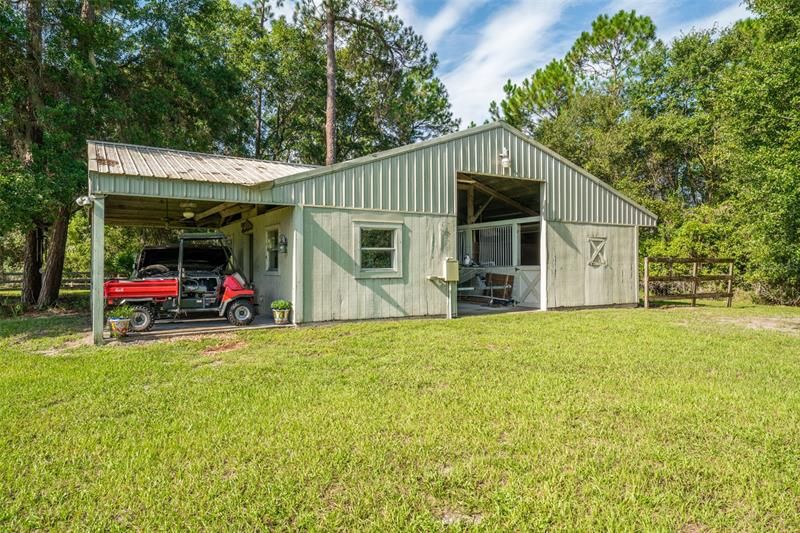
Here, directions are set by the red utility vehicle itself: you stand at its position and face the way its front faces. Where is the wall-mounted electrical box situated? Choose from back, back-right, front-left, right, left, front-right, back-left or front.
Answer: front

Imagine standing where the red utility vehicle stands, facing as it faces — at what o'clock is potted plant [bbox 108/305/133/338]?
The potted plant is roughly at 4 o'clock from the red utility vehicle.

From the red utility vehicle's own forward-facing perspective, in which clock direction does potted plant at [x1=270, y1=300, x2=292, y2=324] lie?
The potted plant is roughly at 1 o'clock from the red utility vehicle.

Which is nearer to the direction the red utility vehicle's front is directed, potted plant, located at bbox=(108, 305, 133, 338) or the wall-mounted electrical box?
the wall-mounted electrical box

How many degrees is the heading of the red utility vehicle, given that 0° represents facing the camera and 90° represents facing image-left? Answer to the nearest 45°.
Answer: approximately 270°
